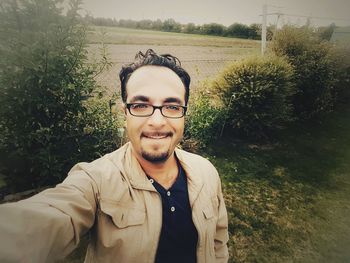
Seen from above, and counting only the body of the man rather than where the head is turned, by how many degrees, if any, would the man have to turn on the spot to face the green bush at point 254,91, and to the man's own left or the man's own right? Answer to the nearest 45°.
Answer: approximately 135° to the man's own left

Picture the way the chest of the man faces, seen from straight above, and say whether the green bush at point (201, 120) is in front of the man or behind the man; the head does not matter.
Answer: behind

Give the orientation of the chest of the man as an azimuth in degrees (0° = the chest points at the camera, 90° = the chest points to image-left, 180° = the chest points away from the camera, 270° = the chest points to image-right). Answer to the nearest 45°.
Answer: approximately 0°

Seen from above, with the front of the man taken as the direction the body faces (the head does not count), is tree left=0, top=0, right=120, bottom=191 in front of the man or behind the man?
behind
